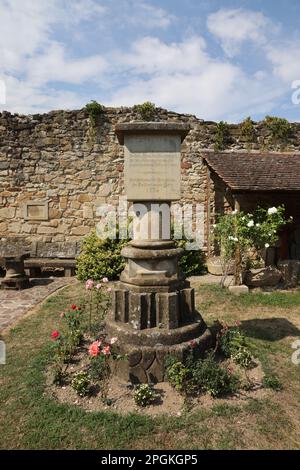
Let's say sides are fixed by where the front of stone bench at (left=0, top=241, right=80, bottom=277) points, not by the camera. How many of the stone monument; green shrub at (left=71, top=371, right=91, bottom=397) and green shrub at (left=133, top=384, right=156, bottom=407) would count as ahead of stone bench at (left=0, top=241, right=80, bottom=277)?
3

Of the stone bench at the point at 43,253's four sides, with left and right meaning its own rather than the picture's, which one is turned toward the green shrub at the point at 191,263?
left

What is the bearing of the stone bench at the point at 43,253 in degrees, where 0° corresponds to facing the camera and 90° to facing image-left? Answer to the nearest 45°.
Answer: approximately 0°

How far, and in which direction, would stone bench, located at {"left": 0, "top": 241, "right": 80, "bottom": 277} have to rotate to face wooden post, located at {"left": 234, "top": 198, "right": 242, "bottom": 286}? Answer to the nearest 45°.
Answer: approximately 45° to its left

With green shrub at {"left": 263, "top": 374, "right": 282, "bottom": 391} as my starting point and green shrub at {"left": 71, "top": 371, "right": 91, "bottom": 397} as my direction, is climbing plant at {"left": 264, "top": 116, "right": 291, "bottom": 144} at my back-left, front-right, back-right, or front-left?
back-right

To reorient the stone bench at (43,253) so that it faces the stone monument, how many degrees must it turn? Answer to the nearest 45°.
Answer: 0° — it already faces it

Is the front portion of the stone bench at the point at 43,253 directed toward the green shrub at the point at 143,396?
yes

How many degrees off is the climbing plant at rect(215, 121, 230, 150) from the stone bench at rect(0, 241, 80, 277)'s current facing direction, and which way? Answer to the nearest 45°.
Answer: approximately 90° to its left

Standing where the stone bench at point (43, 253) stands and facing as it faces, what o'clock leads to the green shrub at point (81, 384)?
The green shrub is roughly at 12 o'clock from the stone bench.
